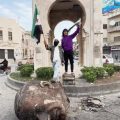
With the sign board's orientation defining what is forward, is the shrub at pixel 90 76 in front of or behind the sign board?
in front

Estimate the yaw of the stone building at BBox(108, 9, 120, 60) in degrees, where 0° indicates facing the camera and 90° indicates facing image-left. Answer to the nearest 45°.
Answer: approximately 45°

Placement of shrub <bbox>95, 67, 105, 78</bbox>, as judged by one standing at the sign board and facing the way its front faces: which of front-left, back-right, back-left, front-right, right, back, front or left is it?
front-left

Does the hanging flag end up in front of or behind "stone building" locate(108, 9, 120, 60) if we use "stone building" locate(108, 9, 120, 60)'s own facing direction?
in front

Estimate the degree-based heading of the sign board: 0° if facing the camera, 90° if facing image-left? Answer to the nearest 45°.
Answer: approximately 45°

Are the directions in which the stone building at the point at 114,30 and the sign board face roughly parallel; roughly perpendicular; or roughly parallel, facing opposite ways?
roughly parallel

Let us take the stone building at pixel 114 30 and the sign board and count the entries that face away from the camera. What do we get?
0
